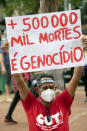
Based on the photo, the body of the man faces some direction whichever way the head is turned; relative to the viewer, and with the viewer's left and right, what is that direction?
facing the viewer

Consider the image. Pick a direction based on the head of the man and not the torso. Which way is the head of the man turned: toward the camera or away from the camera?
toward the camera
